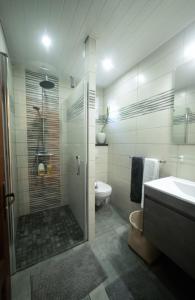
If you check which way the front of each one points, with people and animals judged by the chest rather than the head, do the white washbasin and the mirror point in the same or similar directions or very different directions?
same or similar directions

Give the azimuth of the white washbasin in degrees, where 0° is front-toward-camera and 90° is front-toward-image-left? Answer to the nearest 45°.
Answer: approximately 45°

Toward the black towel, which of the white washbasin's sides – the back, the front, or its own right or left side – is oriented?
right

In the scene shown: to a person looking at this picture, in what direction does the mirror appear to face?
facing the viewer and to the left of the viewer

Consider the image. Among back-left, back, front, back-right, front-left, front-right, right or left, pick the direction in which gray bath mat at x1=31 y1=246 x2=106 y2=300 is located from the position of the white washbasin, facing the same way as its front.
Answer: front

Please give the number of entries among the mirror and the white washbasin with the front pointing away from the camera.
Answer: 0

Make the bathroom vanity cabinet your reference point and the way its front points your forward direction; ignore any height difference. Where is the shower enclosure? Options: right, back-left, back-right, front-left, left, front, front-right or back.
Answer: front-right
